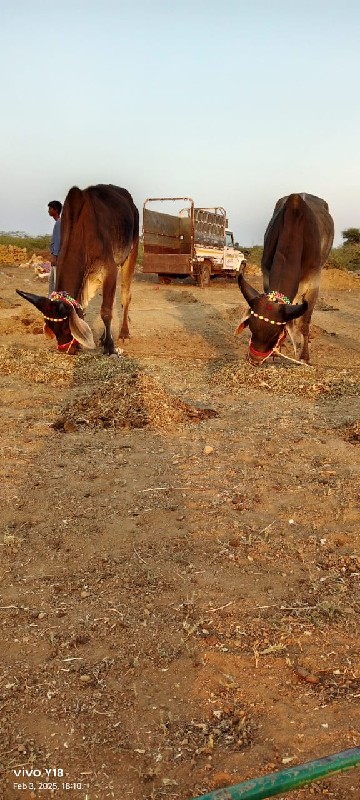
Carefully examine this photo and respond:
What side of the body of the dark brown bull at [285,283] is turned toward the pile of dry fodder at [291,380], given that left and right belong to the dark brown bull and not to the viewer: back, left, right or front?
front

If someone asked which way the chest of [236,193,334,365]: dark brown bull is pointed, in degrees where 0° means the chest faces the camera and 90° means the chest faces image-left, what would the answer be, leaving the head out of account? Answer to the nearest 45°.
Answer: approximately 0°

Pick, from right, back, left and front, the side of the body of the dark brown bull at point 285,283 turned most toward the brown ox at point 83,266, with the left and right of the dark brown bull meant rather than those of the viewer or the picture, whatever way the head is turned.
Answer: right

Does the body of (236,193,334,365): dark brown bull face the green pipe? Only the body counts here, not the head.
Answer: yes
